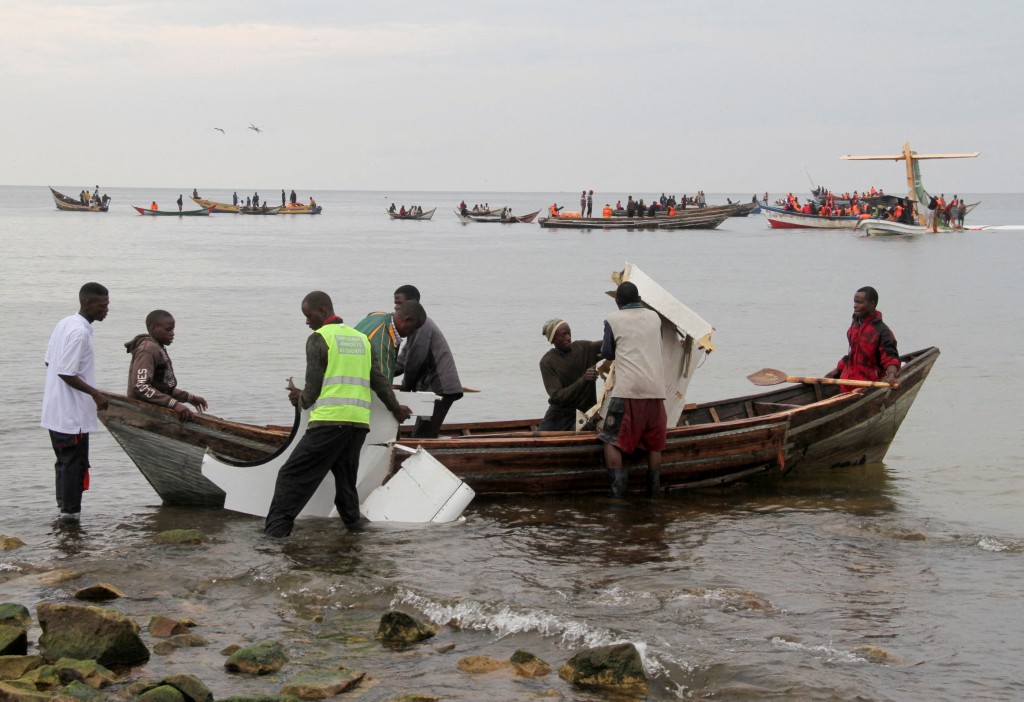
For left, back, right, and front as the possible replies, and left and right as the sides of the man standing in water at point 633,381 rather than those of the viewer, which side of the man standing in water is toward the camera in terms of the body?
back

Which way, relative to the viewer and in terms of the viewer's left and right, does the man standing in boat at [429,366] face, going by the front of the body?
facing to the left of the viewer

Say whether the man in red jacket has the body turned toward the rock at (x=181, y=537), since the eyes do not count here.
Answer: yes

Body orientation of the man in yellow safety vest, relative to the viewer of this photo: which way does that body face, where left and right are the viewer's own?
facing away from the viewer and to the left of the viewer

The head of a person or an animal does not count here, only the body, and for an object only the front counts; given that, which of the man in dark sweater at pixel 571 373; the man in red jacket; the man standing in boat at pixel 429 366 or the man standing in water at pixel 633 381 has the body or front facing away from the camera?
the man standing in water at pixel 633 381

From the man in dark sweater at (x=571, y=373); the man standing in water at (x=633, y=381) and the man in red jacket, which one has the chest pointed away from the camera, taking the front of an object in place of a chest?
the man standing in water

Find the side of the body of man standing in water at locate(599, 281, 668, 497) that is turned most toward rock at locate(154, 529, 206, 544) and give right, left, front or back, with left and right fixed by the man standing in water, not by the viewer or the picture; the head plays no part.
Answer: left

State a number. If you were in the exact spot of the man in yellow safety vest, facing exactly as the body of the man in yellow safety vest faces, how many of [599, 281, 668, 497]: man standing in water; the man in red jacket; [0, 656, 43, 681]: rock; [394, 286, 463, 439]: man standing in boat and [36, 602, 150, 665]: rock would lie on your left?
2

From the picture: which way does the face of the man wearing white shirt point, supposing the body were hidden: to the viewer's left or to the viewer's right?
to the viewer's right

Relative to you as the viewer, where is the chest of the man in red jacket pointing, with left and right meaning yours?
facing the viewer and to the left of the viewer

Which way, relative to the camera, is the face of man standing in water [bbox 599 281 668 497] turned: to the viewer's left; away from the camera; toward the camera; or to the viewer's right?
away from the camera

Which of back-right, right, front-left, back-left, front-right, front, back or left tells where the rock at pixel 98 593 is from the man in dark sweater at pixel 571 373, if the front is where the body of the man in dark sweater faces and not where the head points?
right

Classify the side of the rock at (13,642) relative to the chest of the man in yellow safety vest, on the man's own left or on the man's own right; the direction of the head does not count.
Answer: on the man's own left
